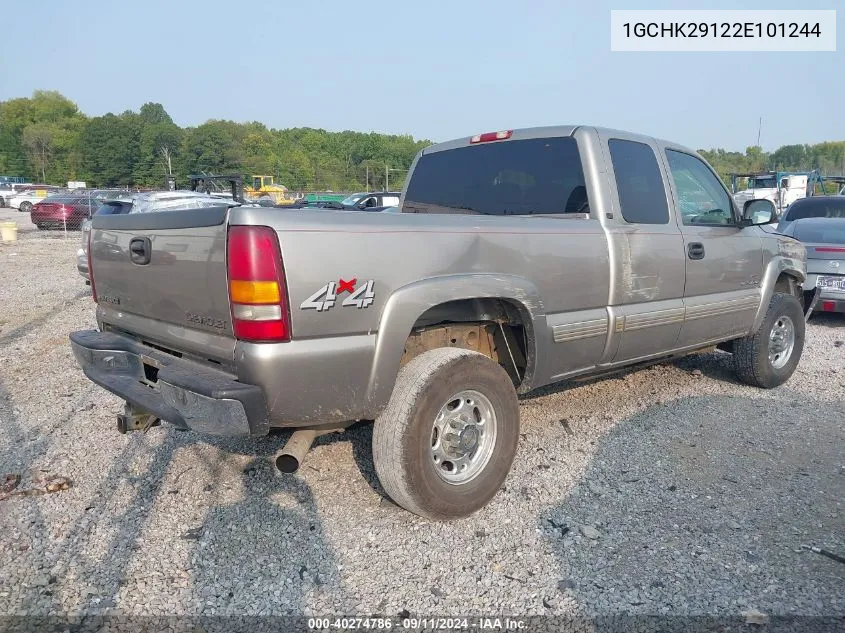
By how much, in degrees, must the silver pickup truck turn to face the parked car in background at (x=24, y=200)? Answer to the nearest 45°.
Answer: approximately 90° to its left

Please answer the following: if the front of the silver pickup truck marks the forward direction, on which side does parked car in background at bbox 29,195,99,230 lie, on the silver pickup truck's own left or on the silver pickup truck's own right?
on the silver pickup truck's own left

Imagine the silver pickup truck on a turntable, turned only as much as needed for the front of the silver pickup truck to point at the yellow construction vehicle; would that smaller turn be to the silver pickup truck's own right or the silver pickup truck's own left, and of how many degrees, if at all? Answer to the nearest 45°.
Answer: approximately 45° to the silver pickup truck's own left

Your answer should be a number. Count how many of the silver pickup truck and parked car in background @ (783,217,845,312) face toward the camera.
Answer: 0

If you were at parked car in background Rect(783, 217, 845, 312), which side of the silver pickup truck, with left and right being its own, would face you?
front

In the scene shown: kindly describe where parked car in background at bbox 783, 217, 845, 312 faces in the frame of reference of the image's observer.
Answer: facing away from the viewer

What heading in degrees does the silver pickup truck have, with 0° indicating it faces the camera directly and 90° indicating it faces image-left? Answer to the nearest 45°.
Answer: approximately 225°
